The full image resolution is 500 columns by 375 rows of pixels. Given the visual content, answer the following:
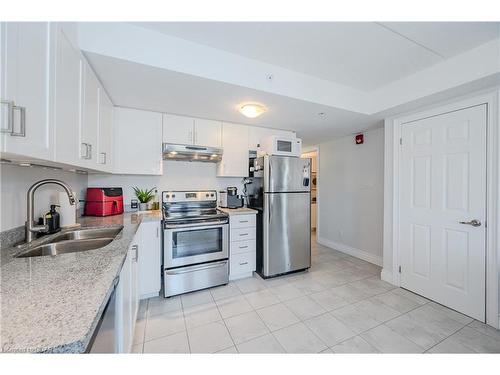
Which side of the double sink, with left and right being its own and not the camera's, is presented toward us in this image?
right

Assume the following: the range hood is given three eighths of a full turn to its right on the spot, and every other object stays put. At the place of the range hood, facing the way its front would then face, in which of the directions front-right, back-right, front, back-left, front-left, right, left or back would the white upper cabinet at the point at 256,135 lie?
back-right

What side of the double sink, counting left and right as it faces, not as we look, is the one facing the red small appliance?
left

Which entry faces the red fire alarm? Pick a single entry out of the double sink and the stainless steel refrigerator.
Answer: the double sink

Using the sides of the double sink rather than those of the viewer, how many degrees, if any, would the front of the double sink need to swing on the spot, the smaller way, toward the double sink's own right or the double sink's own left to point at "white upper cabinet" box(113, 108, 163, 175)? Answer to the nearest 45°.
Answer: approximately 45° to the double sink's own left

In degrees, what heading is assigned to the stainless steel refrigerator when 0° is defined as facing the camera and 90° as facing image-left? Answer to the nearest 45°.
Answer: approximately 0°

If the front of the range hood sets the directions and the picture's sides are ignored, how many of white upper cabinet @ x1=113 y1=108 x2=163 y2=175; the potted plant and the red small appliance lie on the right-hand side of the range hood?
3
